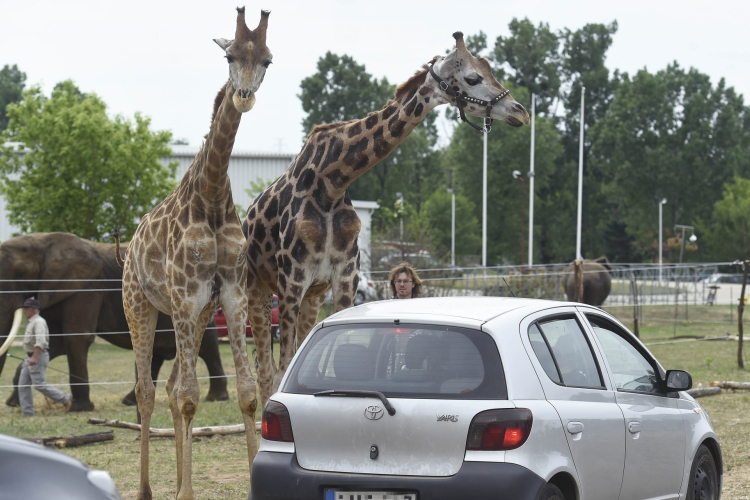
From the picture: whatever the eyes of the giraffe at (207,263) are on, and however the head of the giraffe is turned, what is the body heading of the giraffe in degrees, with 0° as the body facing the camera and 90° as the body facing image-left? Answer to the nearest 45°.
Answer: approximately 315°

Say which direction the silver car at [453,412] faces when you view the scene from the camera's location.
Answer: facing away from the viewer and to the right of the viewer

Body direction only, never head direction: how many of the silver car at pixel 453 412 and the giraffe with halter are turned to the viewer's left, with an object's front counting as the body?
0

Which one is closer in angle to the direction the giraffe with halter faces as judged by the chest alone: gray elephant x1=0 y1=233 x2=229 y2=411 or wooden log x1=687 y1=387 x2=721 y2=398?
the wooden log

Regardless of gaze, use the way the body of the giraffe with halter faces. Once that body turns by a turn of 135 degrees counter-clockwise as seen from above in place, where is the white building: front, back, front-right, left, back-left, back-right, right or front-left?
front

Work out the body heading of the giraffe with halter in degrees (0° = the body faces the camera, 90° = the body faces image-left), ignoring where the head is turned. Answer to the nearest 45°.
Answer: approximately 315°

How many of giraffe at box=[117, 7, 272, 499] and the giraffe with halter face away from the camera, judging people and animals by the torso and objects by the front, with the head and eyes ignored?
0

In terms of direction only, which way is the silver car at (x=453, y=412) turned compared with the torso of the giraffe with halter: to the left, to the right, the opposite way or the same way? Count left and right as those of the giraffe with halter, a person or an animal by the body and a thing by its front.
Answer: to the left

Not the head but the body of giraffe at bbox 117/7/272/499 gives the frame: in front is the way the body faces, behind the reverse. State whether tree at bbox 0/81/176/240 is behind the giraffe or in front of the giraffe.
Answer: behind

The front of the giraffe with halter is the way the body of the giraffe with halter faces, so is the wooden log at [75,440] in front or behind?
behind

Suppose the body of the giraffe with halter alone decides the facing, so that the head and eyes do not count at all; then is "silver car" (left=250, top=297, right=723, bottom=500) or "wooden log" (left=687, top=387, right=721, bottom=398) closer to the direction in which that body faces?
the silver car

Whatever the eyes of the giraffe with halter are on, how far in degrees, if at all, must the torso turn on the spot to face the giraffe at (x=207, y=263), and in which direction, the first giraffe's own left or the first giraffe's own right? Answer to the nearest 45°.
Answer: approximately 90° to the first giraffe's own right

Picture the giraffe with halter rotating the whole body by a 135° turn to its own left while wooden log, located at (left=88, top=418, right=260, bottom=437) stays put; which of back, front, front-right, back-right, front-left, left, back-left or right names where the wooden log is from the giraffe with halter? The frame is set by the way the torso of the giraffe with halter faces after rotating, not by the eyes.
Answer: front-left

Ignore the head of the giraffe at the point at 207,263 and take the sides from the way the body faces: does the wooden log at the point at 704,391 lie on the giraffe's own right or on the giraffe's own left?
on the giraffe's own left

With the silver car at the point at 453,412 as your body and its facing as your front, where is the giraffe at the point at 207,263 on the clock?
The giraffe is roughly at 9 o'clock from the silver car.

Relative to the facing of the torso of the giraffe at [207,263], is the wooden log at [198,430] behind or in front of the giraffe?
behind
